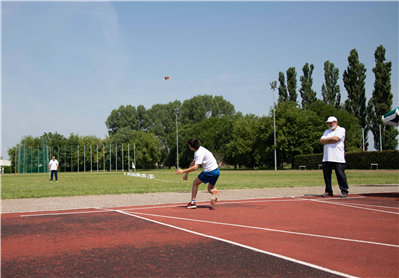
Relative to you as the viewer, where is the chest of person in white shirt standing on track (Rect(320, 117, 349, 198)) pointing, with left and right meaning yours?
facing the viewer and to the left of the viewer
